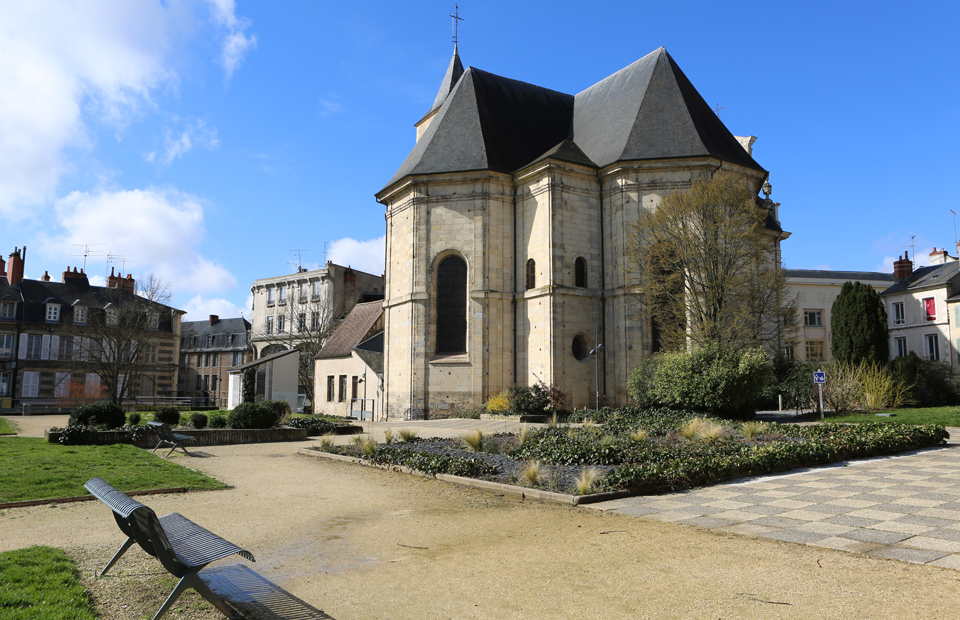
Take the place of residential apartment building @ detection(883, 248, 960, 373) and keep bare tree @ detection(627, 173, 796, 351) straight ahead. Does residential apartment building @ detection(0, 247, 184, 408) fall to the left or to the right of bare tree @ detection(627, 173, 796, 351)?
right

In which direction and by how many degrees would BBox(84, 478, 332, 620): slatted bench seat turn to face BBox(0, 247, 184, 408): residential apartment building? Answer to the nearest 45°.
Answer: approximately 45° to its left

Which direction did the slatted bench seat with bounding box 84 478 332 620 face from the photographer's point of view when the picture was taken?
facing away from the viewer and to the right of the viewer

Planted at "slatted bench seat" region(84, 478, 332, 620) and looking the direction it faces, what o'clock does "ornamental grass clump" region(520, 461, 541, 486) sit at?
The ornamental grass clump is roughly at 12 o'clock from the slatted bench seat.

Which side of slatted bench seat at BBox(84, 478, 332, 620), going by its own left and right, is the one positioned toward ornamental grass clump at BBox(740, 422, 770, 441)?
front

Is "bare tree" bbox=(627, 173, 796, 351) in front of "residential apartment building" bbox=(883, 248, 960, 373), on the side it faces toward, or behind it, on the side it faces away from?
in front

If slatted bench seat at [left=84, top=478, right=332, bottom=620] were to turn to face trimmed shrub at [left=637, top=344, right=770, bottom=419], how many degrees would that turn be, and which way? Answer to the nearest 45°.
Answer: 0° — it already faces it

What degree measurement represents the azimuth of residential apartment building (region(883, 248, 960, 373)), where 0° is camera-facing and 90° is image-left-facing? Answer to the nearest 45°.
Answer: approximately 45°

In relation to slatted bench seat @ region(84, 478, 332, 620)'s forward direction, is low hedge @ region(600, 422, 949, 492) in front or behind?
in front

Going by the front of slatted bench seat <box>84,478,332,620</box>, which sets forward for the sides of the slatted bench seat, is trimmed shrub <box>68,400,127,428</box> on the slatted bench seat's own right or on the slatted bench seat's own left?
on the slatted bench seat's own left

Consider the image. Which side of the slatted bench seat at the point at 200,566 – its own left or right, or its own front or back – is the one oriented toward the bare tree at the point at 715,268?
front

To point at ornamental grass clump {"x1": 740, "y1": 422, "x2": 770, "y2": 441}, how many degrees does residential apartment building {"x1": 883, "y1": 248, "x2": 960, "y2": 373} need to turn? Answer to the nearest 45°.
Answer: approximately 45° to its left

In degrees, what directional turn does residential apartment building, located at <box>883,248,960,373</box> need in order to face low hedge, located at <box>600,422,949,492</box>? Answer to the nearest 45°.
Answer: approximately 45° to its left
